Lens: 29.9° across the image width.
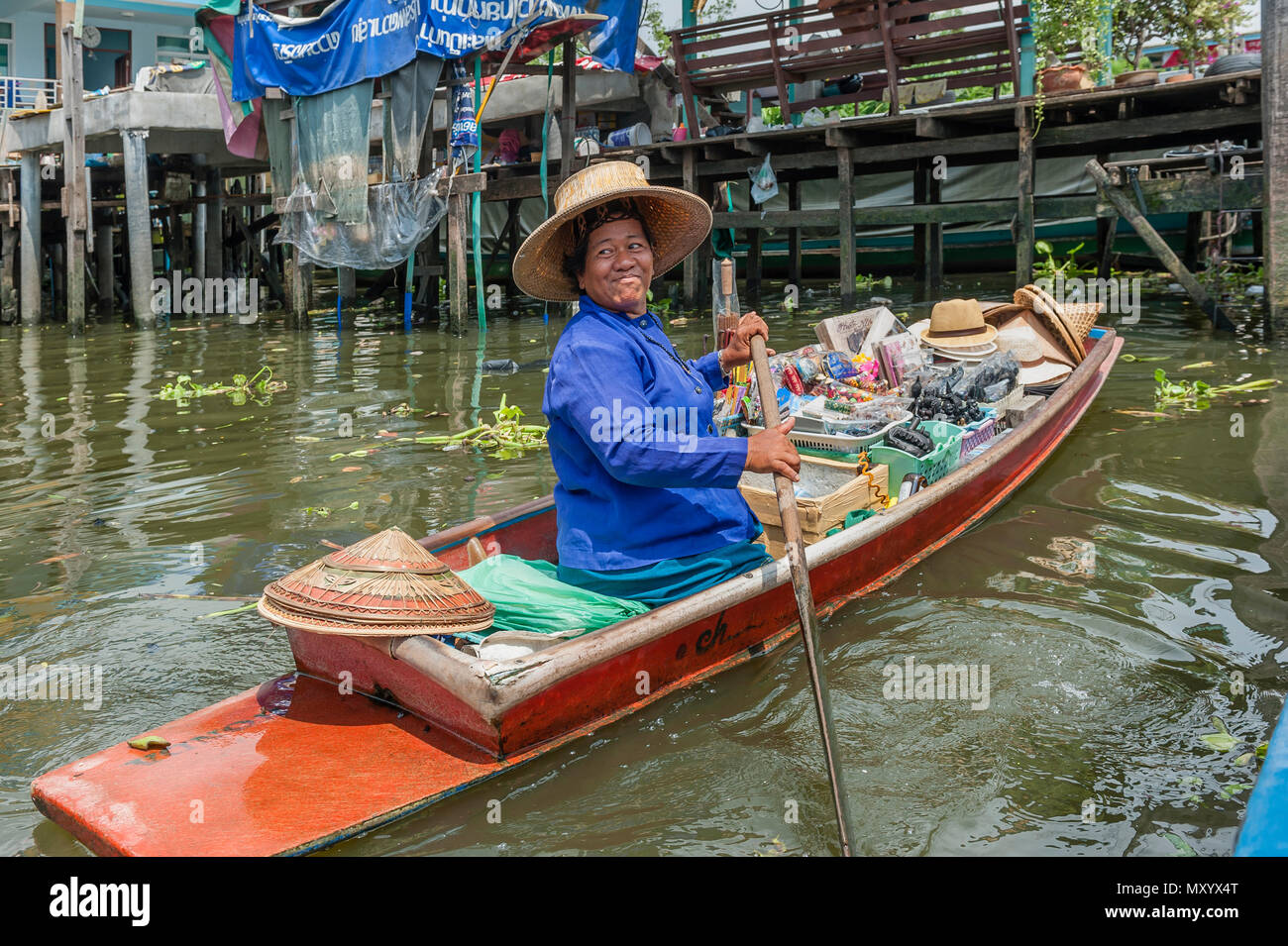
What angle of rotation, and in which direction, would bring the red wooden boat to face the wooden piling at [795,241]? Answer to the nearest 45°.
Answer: approximately 45° to its left

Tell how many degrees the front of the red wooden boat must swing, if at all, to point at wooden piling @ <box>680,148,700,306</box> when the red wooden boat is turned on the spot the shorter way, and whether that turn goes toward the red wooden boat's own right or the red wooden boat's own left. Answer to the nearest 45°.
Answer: approximately 45° to the red wooden boat's own left

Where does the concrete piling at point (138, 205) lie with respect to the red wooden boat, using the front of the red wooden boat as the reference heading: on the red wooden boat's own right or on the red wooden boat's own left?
on the red wooden boat's own left

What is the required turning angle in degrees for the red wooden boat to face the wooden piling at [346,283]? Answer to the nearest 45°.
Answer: approximately 45° to its left

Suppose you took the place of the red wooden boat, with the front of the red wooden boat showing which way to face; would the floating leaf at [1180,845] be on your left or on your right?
on your right

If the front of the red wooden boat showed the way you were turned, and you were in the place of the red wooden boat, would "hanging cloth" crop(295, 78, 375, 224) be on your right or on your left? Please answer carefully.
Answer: on your left

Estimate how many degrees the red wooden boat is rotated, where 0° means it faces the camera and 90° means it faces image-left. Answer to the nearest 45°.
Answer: approximately 225°
